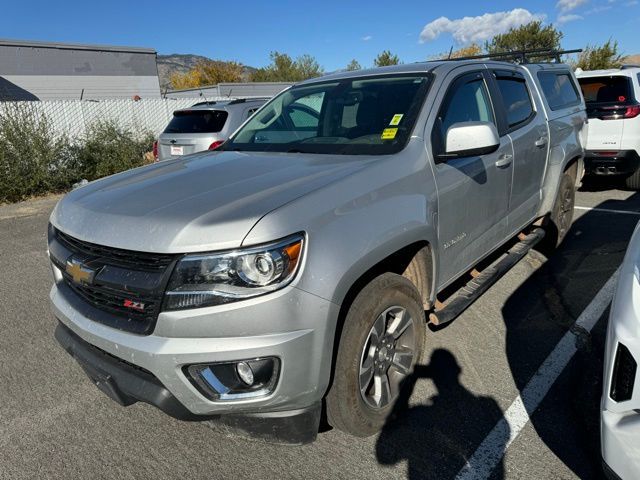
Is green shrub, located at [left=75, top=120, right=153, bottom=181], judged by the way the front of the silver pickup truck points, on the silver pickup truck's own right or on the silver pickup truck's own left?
on the silver pickup truck's own right

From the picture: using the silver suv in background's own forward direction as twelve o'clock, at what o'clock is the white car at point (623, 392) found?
The white car is roughly at 4 o'clock from the silver suv in background.

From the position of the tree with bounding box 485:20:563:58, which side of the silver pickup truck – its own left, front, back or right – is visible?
back

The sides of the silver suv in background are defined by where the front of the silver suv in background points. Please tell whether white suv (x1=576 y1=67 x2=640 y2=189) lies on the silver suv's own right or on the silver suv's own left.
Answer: on the silver suv's own right

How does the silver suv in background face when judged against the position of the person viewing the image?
facing away from the viewer and to the right of the viewer

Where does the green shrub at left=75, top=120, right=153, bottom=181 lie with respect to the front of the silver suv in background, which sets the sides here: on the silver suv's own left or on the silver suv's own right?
on the silver suv's own left

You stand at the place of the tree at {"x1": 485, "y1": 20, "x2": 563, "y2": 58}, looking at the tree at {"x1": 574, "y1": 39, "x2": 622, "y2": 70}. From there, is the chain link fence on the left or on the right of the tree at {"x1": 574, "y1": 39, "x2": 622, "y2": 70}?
right

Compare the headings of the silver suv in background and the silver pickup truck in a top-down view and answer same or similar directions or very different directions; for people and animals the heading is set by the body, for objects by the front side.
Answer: very different directions

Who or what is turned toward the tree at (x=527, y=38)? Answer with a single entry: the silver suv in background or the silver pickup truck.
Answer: the silver suv in background

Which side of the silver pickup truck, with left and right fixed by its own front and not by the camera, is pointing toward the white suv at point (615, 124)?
back

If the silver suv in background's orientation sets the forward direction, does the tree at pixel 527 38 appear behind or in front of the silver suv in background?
in front

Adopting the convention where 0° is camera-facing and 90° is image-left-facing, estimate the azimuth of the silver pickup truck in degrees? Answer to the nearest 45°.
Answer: approximately 45°

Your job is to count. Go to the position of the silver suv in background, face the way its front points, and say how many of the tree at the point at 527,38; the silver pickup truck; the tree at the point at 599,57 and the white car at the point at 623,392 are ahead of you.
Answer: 2

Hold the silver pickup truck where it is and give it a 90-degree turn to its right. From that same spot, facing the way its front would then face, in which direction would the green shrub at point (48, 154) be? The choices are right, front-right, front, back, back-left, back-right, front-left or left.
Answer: front

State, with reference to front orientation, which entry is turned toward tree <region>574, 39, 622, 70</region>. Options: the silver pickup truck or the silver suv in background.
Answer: the silver suv in background
